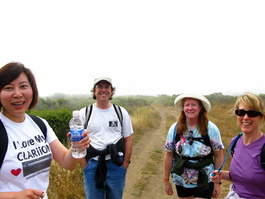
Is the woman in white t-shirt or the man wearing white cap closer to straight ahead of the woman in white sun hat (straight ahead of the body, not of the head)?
the woman in white t-shirt

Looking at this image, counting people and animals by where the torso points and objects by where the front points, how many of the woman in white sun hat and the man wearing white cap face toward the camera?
2

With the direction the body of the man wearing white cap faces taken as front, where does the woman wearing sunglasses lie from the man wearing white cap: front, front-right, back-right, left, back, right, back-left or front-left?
front-left

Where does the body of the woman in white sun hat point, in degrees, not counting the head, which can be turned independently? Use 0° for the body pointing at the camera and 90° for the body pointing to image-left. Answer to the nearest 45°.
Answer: approximately 0°

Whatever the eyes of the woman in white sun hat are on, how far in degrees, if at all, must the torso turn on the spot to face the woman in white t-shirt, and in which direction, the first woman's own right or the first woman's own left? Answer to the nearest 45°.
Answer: approximately 45° to the first woman's own right

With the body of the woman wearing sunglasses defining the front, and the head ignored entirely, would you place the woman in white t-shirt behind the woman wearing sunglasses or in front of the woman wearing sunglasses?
in front

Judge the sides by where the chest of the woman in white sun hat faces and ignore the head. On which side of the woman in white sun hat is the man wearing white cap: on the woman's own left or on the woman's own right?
on the woman's own right

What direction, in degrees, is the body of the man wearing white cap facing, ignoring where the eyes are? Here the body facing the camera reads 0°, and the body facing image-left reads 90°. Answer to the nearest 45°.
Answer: approximately 0°
